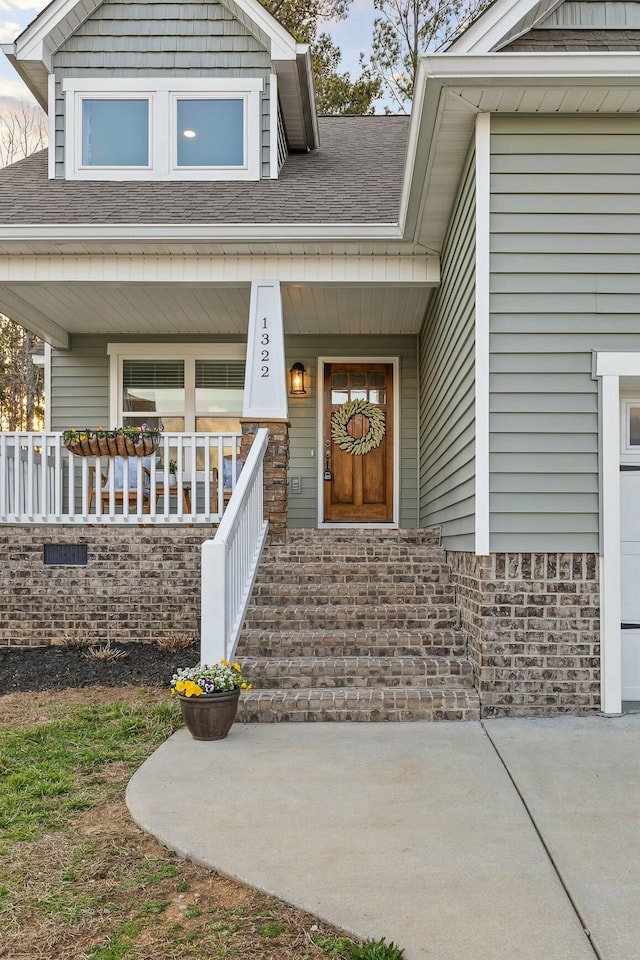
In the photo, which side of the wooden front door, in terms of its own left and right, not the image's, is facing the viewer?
front

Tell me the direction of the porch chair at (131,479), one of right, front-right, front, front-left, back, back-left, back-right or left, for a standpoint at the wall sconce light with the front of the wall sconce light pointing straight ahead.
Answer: front-right

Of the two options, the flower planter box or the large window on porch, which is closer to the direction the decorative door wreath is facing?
the flower planter box

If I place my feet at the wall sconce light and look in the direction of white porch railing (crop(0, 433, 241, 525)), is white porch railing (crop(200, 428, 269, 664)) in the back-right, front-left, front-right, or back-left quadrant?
front-left

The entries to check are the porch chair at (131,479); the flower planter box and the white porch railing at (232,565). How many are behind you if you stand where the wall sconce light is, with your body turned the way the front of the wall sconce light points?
0

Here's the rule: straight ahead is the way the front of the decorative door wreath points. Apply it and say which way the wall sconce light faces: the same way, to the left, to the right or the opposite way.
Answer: the same way

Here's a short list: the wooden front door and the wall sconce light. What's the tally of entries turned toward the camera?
2

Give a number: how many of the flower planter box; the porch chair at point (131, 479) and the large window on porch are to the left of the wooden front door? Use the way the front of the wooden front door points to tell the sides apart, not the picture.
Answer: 0

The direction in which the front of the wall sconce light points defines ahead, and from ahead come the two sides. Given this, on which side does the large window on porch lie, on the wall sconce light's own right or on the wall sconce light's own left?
on the wall sconce light's own right

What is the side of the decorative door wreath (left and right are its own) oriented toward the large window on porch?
right

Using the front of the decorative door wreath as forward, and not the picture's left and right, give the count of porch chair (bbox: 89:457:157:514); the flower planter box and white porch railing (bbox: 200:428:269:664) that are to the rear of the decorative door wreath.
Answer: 0

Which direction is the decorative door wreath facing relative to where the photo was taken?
toward the camera

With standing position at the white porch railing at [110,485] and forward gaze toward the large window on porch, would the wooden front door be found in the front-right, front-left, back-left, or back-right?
front-right

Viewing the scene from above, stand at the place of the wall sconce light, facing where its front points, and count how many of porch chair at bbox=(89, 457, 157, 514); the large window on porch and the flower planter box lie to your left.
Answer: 0

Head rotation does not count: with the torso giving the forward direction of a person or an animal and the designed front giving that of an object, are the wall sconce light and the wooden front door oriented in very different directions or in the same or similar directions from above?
same or similar directions

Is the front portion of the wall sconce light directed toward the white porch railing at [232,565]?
yes
